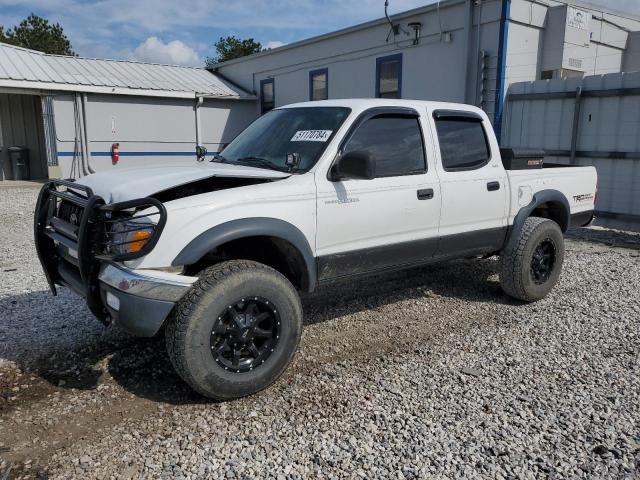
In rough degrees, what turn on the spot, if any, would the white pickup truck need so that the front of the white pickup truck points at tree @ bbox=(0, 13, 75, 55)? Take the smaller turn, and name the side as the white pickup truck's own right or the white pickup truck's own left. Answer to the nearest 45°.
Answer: approximately 90° to the white pickup truck's own right

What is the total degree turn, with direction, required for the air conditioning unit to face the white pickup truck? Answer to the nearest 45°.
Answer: approximately 45° to its right

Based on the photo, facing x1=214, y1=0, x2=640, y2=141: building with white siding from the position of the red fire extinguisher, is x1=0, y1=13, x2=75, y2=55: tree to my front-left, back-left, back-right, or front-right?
back-left

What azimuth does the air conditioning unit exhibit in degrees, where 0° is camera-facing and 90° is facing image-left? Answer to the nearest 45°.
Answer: approximately 315°

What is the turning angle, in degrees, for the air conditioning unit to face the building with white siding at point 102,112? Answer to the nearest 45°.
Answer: approximately 135° to its right

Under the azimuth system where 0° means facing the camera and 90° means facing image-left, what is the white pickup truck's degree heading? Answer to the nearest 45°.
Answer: approximately 45°

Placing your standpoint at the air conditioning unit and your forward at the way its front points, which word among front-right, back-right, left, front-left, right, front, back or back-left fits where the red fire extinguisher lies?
back-right

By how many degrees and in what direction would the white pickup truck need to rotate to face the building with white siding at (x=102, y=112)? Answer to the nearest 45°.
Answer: approximately 90° to its right

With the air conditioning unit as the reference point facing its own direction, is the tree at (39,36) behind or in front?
behind
